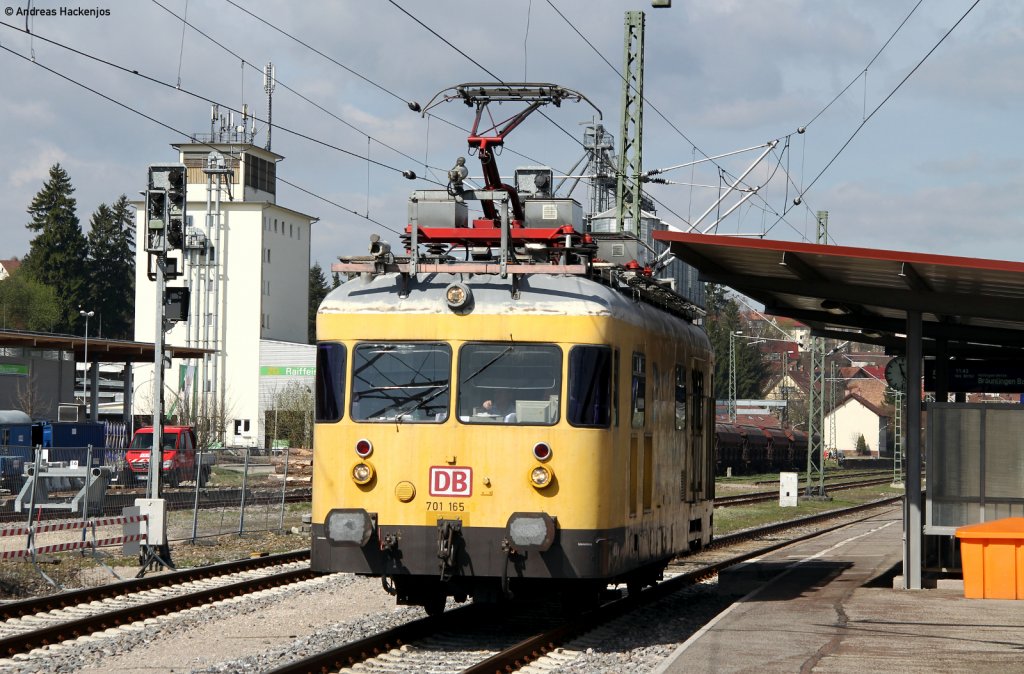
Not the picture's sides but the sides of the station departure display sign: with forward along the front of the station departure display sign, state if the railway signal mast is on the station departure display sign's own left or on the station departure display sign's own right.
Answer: on the station departure display sign's own right

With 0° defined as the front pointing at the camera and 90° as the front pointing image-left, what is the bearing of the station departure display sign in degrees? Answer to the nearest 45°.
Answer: approximately 0°

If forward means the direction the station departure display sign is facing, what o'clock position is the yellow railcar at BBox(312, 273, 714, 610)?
The yellow railcar is roughly at 1 o'clock from the station departure display sign.

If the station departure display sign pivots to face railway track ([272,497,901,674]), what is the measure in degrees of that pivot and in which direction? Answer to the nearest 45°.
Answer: approximately 45° to its right

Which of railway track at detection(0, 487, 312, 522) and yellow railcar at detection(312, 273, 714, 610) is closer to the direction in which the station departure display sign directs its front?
the yellow railcar

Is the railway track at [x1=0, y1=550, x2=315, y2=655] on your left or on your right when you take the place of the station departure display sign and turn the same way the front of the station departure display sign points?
on your right

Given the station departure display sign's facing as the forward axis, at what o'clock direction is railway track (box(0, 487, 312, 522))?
The railway track is roughly at 4 o'clock from the station departure display sign.

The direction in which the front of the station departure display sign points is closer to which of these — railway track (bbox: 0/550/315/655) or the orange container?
the orange container

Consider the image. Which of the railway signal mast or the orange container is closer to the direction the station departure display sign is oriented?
the orange container

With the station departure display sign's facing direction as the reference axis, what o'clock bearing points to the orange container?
The orange container is roughly at 12 o'clock from the station departure display sign.
